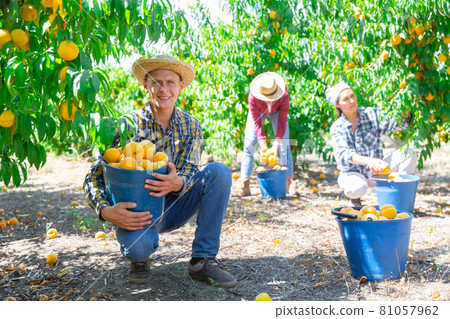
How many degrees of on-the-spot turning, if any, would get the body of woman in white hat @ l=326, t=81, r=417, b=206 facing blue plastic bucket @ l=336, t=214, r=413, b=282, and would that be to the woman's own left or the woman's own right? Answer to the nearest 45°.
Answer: approximately 45° to the woman's own right

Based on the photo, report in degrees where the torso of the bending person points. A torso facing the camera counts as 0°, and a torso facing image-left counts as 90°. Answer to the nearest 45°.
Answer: approximately 0°

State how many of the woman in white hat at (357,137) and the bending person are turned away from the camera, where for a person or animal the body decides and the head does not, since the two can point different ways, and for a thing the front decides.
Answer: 0

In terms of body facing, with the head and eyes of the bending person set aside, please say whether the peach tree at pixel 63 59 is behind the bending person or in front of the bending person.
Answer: in front

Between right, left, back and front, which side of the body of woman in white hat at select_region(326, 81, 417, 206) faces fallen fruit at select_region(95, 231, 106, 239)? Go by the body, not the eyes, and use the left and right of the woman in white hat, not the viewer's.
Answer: right

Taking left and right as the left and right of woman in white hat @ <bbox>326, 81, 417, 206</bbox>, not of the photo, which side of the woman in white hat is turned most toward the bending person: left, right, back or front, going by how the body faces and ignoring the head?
back

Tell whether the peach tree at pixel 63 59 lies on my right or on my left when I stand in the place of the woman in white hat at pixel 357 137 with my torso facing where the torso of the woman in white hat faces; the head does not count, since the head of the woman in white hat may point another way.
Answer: on my right

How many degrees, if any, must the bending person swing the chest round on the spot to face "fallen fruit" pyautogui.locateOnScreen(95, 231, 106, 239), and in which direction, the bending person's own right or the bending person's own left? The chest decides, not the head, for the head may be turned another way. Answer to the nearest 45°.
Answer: approximately 45° to the bending person's own right

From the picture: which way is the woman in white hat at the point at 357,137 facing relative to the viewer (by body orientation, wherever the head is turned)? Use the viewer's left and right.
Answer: facing the viewer and to the right of the viewer

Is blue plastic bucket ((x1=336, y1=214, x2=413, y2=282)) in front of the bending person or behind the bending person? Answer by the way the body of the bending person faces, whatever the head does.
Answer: in front

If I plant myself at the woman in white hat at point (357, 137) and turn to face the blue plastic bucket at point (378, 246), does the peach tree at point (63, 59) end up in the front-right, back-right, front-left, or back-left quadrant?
front-right
